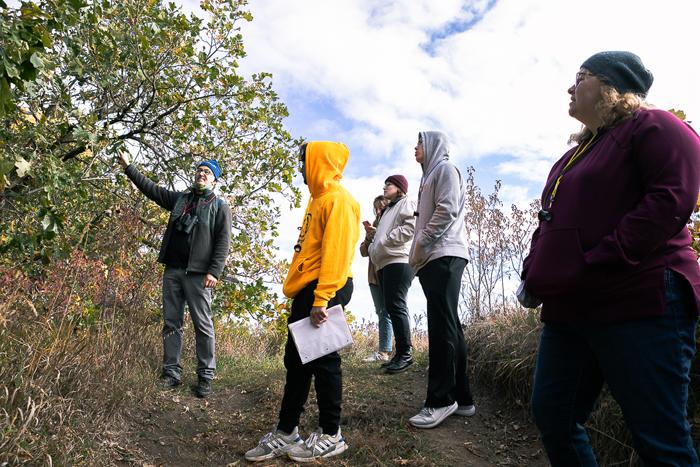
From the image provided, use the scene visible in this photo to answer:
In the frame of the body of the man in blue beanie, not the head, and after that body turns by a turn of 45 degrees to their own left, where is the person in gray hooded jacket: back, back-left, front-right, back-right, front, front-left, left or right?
front-left

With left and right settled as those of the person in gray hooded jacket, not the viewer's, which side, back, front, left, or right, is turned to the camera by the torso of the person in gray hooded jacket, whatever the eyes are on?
left

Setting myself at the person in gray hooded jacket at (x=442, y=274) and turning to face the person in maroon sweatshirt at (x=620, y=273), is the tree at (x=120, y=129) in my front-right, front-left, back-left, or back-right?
back-right

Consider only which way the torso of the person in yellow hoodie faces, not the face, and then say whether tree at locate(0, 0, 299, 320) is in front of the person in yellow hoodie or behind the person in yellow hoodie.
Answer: in front

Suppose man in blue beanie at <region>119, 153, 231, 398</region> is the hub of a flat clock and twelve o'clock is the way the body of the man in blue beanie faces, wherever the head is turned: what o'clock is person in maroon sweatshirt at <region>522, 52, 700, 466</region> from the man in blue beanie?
The person in maroon sweatshirt is roughly at 10 o'clock from the man in blue beanie.

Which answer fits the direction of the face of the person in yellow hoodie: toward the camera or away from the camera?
away from the camera

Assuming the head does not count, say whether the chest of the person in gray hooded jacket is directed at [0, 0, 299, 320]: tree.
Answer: yes

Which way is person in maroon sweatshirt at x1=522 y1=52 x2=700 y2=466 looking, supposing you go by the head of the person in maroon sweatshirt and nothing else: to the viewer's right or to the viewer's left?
to the viewer's left

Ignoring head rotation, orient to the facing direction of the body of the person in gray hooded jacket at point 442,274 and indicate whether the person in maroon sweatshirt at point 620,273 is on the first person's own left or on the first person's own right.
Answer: on the first person's own left
